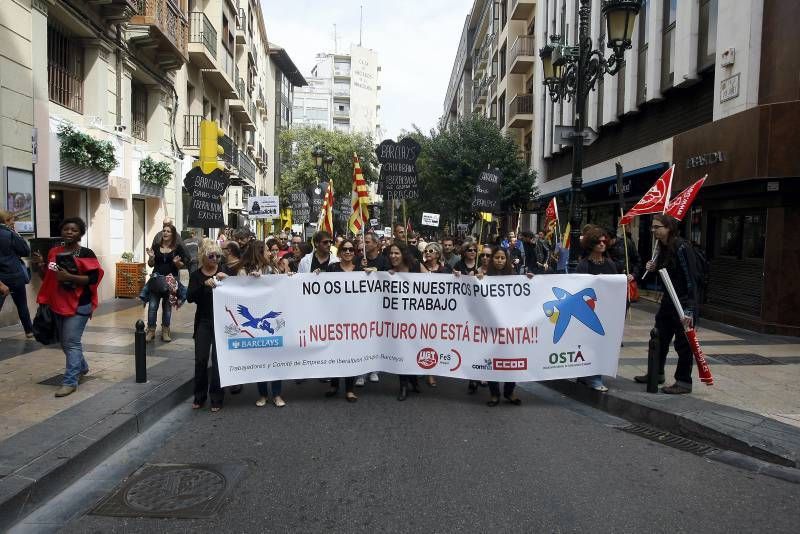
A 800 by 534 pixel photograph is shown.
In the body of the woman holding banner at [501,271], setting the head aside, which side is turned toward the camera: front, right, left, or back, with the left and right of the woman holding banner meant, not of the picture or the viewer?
front

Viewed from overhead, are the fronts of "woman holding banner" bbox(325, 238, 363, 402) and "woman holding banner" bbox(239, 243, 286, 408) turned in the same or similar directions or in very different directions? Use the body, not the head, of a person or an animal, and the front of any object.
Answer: same or similar directions

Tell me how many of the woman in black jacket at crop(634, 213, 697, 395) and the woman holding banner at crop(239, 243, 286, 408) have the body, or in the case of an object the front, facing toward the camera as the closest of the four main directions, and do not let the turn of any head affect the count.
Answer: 1

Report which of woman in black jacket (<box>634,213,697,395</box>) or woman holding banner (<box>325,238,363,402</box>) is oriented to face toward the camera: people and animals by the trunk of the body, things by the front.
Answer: the woman holding banner

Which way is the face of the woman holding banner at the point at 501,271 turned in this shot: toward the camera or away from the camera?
toward the camera

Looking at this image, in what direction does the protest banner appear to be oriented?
toward the camera

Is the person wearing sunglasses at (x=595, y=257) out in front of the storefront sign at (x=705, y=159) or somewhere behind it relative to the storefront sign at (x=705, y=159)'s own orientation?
in front

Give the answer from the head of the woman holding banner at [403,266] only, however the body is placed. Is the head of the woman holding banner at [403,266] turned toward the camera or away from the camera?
toward the camera

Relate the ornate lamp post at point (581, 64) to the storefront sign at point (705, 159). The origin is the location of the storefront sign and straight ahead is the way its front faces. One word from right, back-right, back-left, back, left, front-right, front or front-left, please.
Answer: front

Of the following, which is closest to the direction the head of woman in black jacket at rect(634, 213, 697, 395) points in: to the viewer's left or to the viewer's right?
to the viewer's left

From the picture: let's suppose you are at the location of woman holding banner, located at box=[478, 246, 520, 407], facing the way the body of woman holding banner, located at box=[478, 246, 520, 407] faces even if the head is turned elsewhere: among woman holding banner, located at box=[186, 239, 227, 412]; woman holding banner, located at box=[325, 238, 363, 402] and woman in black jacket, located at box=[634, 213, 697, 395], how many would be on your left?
1

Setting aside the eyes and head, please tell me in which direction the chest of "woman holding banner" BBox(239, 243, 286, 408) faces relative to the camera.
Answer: toward the camera

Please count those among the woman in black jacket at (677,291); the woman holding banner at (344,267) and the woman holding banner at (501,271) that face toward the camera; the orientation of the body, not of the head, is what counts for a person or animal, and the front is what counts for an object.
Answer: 2

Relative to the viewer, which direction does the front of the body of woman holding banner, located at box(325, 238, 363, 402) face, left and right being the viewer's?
facing the viewer

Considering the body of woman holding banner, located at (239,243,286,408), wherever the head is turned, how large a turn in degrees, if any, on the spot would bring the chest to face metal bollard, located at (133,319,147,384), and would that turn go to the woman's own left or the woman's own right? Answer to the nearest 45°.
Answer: approximately 90° to the woman's own right

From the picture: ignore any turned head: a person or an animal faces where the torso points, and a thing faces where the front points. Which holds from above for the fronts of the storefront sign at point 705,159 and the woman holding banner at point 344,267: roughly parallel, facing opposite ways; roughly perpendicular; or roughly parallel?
roughly perpendicular

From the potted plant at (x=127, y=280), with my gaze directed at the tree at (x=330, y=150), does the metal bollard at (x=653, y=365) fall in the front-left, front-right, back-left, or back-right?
back-right

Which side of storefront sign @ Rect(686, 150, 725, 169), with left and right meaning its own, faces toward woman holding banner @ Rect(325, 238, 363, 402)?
front

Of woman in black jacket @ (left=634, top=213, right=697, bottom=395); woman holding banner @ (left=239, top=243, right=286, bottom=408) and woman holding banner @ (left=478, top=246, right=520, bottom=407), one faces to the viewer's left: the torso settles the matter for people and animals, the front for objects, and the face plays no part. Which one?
the woman in black jacket
